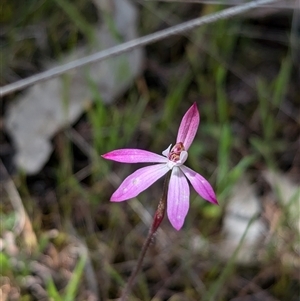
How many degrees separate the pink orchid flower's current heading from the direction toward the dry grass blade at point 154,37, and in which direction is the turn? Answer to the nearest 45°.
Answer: approximately 180°

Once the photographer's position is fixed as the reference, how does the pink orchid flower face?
facing the viewer
